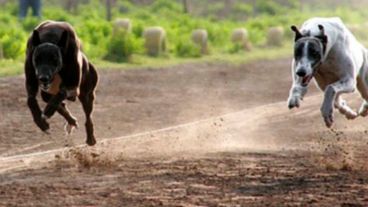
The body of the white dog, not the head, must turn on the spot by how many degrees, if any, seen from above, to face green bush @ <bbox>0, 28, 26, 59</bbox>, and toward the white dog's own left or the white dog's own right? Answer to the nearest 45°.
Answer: approximately 90° to the white dog's own right

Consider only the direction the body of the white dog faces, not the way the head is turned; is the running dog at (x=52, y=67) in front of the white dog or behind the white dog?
in front

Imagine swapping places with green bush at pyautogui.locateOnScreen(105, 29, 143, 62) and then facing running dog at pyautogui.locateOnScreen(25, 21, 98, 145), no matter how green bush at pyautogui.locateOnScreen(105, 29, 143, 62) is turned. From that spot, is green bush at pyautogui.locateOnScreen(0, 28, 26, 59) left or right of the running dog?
right

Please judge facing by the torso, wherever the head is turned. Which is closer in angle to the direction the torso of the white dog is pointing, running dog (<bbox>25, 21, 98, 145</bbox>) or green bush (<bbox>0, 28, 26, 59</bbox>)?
the running dog

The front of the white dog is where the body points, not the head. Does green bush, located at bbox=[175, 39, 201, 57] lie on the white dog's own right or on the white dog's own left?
on the white dog's own right

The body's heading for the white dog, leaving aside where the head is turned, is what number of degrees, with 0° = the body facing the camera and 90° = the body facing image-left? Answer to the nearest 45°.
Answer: approximately 45°
